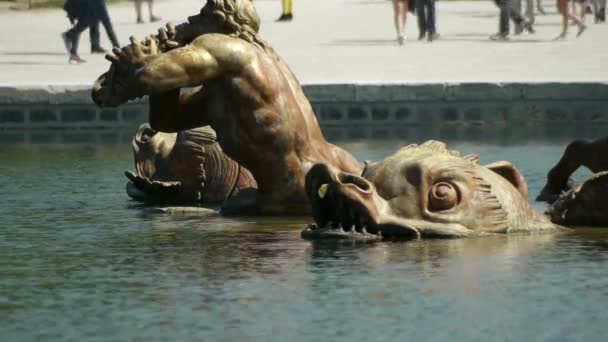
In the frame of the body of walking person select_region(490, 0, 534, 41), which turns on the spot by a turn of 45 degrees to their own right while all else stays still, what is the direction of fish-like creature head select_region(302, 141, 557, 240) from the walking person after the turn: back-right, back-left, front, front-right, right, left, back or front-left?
back-left

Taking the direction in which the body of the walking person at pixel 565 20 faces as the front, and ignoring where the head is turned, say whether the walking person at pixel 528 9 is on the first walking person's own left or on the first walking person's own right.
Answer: on the first walking person's own right

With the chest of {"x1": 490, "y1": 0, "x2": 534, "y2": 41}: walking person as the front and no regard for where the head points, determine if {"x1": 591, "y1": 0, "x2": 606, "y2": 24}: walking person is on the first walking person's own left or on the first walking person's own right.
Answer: on the first walking person's own right

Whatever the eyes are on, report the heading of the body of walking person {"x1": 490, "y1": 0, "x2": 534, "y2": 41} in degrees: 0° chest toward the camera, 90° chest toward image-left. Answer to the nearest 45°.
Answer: approximately 90°

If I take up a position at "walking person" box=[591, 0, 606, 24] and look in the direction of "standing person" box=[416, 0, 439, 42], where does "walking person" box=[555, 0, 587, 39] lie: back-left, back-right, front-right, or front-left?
front-left

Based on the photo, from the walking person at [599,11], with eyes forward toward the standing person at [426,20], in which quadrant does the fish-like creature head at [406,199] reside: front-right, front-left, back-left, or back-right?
front-left
